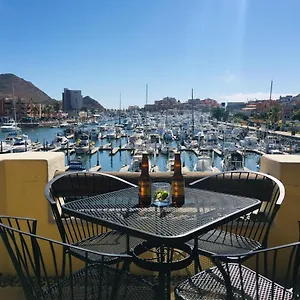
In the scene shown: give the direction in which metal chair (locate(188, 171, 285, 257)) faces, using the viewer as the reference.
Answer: facing the viewer and to the left of the viewer

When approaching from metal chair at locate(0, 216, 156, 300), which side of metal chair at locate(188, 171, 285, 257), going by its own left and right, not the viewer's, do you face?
front

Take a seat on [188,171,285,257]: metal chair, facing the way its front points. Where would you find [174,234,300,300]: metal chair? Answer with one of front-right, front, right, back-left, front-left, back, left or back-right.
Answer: front-left

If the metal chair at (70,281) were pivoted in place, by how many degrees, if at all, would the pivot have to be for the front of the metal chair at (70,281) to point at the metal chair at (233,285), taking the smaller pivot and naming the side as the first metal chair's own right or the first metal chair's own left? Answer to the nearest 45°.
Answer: approximately 45° to the first metal chair's own right

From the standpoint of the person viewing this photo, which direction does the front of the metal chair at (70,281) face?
facing away from the viewer and to the right of the viewer

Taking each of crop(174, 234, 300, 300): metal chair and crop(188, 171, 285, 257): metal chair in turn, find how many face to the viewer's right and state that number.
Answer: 0

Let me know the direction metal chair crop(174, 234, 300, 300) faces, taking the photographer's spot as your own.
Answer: facing away from the viewer and to the left of the viewer

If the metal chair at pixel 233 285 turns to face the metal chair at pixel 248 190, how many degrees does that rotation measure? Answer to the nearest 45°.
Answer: approximately 45° to its right

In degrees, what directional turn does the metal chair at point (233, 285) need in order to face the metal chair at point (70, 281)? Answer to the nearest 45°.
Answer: approximately 45° to its left

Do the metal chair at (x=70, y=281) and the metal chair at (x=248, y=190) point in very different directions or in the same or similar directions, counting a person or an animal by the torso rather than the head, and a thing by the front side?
very different directions

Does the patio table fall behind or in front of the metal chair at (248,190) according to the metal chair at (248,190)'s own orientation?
in front

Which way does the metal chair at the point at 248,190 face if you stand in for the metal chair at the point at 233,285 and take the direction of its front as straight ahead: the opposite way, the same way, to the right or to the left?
to the left
